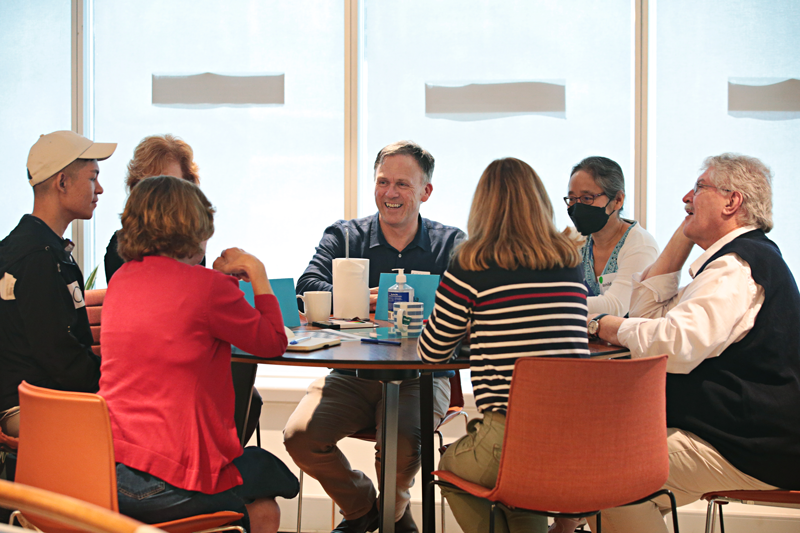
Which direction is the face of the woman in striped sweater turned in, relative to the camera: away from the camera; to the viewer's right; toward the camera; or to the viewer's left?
away from the camera

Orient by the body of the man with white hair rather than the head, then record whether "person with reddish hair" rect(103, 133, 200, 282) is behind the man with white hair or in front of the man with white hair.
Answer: in front

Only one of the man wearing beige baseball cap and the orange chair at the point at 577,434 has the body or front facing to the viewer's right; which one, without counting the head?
the man wearing beige baseball cap

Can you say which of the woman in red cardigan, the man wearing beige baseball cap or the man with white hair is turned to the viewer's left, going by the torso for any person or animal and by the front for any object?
the man with white hair

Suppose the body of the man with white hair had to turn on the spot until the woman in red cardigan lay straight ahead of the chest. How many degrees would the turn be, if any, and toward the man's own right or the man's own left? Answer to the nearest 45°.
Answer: approximately 45° to the man's own left

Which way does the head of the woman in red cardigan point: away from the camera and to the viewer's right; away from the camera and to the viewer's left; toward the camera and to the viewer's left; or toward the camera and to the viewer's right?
away from the camera and to the viewer's right

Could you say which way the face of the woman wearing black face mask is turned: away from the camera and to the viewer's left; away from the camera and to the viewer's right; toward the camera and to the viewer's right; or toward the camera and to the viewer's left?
toward the camera and to the viewer's left

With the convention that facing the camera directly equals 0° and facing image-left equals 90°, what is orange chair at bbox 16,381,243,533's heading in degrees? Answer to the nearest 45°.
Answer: approximately 225°

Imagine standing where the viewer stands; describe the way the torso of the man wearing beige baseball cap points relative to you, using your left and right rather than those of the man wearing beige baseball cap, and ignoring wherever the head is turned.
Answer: facing to the right of the viewer

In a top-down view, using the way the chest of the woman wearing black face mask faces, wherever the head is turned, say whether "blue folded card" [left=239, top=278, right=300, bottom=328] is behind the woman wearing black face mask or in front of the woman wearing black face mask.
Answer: in front

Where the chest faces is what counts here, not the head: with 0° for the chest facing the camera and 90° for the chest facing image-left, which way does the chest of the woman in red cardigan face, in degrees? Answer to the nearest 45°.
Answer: approximately 225°

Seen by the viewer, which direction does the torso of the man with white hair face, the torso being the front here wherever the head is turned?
to the viewer's left
